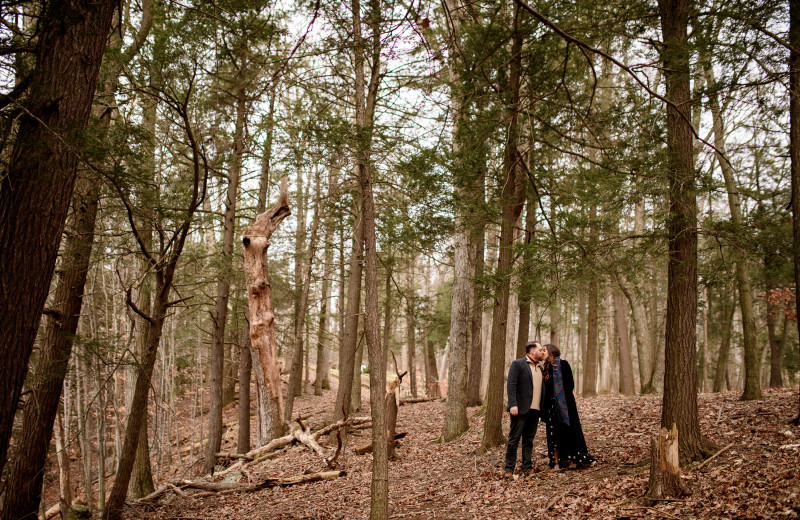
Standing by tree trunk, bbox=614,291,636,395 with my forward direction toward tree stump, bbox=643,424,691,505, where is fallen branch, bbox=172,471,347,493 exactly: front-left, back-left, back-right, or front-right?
front-right

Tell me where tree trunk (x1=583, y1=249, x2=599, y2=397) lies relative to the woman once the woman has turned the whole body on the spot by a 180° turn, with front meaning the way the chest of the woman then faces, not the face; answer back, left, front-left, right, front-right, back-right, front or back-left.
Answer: front-left

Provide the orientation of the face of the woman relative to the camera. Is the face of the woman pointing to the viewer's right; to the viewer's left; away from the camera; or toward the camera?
to the viewer's left

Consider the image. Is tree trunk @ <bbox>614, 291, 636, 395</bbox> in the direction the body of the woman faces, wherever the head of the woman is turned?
no

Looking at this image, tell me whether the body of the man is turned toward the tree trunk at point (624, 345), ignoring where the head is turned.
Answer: no

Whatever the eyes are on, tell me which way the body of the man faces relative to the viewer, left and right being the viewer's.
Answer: facing the viewer and to the right of the viewer

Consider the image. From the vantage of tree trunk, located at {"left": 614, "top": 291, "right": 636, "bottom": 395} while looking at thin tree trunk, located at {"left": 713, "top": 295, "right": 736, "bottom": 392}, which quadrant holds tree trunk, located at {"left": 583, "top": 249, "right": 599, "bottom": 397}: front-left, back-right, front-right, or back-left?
back-right

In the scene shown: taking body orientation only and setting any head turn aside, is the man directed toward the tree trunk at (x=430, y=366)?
no

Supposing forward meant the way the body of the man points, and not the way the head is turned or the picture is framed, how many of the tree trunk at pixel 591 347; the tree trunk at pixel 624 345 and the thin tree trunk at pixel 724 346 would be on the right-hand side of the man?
0

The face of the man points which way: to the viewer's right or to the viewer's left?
to the viewer's right

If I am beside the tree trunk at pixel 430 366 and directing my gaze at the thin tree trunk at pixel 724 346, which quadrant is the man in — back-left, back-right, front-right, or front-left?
front-right

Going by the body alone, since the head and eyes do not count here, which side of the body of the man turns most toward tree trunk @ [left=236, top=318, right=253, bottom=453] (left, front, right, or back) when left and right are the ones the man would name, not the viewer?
back

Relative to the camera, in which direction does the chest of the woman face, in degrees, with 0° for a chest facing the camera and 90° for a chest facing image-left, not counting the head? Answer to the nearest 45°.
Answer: approximately 45°
